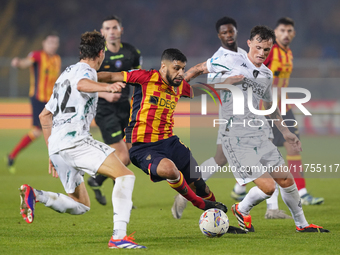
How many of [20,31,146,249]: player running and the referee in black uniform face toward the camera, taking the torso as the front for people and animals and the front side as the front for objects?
1

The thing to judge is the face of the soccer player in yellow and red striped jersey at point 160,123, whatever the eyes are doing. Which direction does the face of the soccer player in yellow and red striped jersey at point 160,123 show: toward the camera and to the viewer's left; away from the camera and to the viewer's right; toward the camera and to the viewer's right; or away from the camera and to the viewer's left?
toward the camera and to the viewer's right

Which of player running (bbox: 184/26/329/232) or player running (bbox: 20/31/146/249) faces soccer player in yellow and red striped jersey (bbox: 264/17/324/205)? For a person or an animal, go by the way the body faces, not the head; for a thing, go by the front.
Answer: player running (bbox: 20/31/146/249)

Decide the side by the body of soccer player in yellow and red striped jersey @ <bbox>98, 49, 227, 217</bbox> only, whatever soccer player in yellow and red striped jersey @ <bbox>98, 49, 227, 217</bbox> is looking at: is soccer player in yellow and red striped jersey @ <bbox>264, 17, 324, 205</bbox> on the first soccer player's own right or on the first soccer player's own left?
on the first soccer player's own left

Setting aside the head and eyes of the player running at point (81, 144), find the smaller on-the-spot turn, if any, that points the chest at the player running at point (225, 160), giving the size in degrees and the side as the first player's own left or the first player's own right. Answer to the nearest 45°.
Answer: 0° — they already face them

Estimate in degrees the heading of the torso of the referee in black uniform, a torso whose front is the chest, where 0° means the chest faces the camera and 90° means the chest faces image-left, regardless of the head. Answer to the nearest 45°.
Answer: approximately 0°

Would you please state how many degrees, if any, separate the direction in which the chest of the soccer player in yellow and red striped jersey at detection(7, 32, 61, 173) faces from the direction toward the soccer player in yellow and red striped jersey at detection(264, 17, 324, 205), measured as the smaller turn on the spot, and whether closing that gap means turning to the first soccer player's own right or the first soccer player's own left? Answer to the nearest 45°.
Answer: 0° — they already face them

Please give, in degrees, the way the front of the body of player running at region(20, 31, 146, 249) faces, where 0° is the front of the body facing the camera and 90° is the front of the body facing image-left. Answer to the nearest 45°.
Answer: approximately 225°
